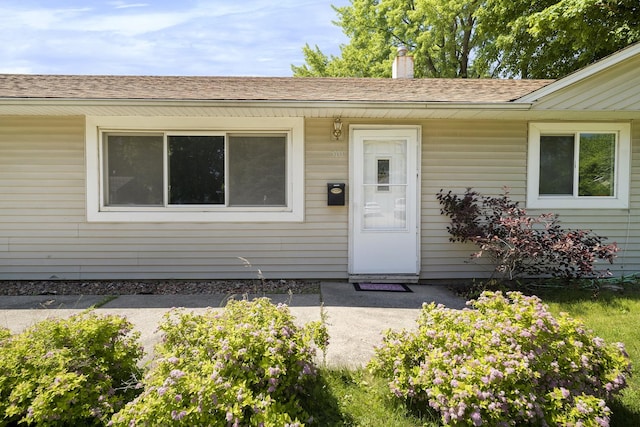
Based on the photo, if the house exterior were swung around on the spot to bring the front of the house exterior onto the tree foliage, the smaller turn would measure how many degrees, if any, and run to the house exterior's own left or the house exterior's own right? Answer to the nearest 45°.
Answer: approximately 135° to the house exterior's own left

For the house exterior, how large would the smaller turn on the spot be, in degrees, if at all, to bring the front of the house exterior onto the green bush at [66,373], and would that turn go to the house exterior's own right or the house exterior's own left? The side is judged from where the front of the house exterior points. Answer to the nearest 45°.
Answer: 0° — it already faces it

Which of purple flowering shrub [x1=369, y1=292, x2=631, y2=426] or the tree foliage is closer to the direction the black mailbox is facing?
the purple flowering shrub

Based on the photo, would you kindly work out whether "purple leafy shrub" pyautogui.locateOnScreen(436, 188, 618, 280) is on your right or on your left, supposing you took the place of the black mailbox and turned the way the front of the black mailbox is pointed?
on your left

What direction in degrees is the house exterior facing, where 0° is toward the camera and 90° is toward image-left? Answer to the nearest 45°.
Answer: approximately 0°

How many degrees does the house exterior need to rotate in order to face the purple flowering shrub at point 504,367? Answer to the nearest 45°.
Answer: approximately 45° to its left

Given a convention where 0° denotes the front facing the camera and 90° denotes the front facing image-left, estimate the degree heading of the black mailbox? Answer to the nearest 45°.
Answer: approximately 0°

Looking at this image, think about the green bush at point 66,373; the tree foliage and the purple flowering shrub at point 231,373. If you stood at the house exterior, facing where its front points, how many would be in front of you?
2

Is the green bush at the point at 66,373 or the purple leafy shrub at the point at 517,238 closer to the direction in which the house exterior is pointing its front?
the green bush

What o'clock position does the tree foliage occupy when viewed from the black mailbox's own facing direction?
The tree foliage is roughly at 7 o'clock from the black mailbox.
